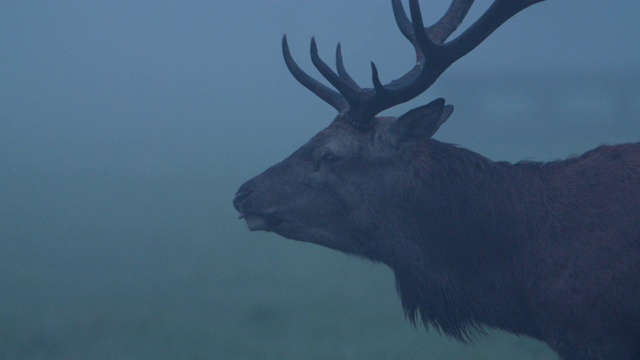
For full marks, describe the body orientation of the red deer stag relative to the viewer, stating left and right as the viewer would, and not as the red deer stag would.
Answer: facing to the left of the viewer
